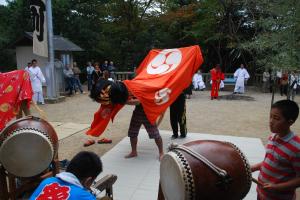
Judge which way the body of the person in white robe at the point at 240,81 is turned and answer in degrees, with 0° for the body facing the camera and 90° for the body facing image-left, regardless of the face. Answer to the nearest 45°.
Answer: approximately 0°

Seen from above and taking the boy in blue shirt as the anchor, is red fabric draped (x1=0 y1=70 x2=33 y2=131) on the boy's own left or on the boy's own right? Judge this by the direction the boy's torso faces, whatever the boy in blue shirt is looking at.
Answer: on the boy's own left

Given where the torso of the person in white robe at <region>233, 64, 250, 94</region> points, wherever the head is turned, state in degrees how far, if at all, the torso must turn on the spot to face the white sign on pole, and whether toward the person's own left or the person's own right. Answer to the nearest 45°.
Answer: approximately 45° to the person's own right

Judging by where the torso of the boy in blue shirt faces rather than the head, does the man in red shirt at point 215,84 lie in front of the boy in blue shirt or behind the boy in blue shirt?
in front

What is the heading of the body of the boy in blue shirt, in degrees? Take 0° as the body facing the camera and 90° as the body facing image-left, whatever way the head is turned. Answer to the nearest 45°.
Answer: approximately 225°

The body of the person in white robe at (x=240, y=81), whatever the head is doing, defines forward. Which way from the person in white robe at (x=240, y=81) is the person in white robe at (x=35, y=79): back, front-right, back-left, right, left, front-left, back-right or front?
front-right

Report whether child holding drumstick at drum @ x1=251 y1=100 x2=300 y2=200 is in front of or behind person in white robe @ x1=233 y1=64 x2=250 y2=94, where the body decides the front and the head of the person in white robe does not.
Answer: in front

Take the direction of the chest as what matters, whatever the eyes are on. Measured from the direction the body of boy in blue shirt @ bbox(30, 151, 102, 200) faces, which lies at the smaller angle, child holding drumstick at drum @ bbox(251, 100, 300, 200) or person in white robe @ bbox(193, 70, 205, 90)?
the person in white robe

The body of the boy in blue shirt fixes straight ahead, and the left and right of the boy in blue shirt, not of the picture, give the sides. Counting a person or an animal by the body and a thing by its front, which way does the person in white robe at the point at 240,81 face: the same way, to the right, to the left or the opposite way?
the opposite way

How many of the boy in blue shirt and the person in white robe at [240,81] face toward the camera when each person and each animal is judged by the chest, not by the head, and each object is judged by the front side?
1
